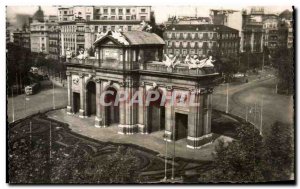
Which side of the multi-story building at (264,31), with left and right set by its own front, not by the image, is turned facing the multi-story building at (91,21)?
right

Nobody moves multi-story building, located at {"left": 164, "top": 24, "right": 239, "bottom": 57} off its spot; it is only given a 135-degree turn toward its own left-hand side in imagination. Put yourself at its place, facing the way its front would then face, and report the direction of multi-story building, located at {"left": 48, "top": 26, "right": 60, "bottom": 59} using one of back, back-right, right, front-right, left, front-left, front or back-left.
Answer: back-left

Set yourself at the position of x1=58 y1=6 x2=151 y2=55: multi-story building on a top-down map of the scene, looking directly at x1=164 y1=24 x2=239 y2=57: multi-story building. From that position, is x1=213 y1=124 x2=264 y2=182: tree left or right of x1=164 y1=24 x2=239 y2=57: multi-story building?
right

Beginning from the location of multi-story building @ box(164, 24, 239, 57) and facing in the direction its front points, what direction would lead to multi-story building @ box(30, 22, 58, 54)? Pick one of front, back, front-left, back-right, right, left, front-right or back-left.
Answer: right

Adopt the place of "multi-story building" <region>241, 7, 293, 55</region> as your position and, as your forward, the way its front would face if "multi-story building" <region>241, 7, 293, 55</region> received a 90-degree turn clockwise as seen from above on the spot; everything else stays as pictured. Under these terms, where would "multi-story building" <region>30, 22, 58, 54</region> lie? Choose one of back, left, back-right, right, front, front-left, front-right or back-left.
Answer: front

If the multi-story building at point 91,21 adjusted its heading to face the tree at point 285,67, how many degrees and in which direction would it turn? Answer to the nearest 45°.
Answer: approximately 90° to its left

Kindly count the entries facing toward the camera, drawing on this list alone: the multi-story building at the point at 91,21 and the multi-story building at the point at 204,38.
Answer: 2

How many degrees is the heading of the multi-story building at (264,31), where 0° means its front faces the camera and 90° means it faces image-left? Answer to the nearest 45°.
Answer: approximately 0°
